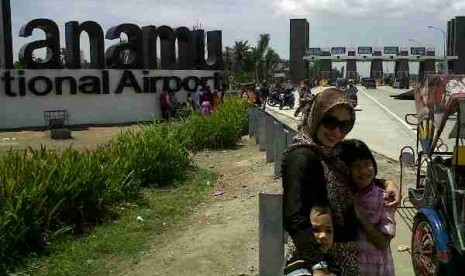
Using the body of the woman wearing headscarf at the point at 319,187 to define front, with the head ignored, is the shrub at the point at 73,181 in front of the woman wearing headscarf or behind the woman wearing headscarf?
behind

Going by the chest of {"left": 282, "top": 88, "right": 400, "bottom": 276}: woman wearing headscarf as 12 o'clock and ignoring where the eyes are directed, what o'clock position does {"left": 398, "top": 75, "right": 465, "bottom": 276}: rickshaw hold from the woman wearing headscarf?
The rickshaw is roughly at 8 o'clock from the woman wearing headscarf.

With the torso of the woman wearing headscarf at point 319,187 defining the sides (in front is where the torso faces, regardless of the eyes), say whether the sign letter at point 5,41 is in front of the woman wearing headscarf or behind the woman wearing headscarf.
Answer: behind

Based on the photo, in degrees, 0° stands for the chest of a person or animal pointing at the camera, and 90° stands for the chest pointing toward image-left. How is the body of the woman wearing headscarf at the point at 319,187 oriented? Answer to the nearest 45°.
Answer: approximately 315°

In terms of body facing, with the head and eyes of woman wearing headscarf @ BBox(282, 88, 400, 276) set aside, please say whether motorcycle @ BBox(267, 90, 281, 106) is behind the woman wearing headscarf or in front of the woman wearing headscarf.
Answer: behind

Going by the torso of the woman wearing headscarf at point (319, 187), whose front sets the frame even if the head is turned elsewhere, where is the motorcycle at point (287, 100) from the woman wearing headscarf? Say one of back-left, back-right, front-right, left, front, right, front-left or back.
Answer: back-left
